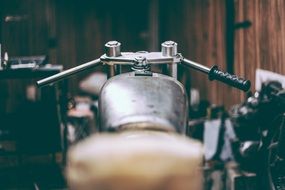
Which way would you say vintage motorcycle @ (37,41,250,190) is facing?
away from the camera
